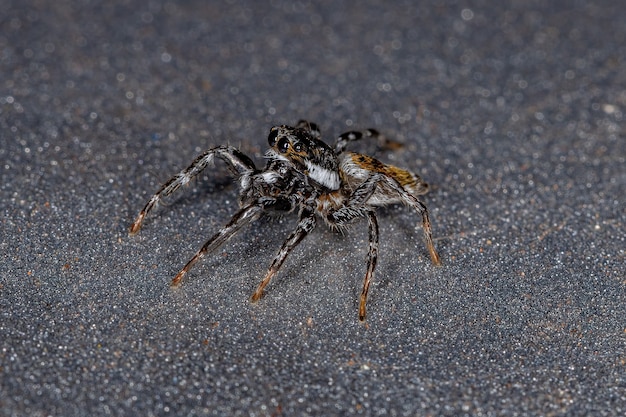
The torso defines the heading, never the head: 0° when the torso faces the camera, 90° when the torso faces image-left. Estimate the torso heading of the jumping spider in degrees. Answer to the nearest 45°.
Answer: approximately 45°
